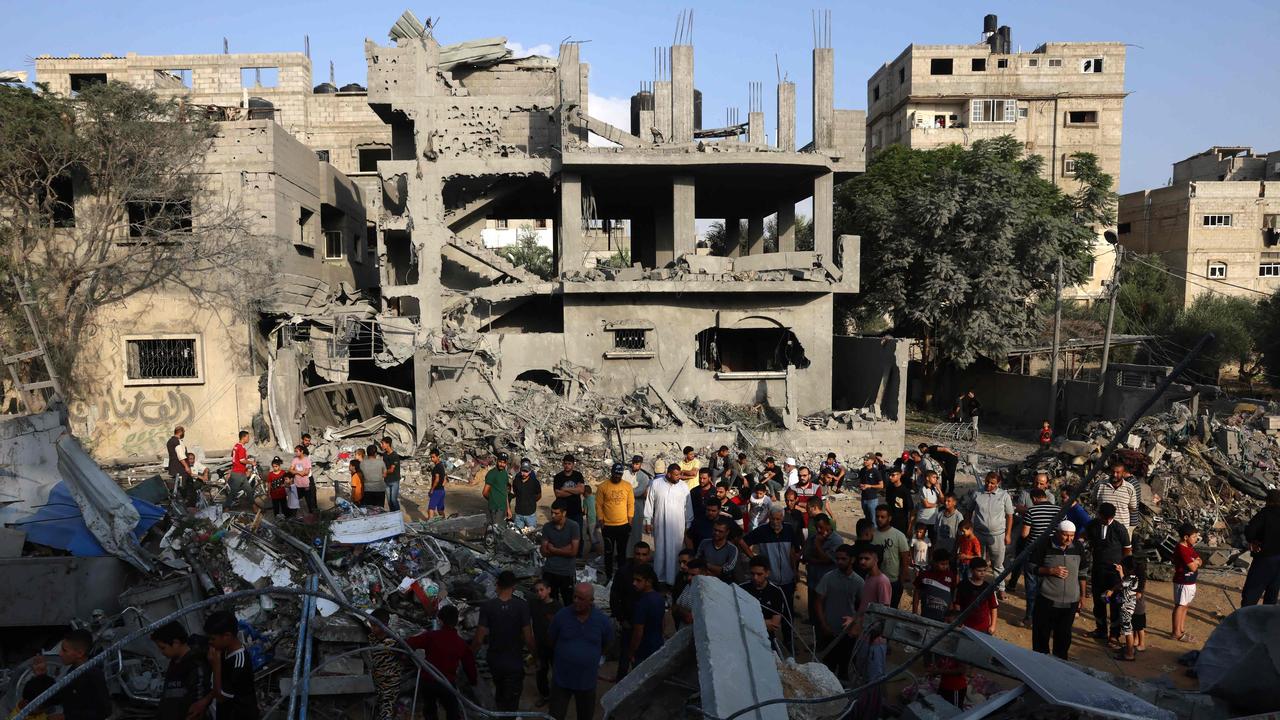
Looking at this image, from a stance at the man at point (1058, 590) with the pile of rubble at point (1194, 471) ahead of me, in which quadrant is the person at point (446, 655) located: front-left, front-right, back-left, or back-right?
back-left

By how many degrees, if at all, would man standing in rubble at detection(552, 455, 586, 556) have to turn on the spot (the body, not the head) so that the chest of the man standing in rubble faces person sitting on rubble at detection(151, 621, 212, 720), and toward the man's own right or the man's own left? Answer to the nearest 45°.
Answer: approximately 45° to the man's own right

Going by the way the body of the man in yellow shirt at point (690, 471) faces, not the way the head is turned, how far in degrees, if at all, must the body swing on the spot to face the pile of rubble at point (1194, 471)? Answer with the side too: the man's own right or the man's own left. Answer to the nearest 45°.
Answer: approximately 90° to the man's own left

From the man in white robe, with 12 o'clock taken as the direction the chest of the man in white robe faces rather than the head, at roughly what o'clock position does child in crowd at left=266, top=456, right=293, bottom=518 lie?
The child in crowd is roughly at 4 o'clock from the man in white robe.

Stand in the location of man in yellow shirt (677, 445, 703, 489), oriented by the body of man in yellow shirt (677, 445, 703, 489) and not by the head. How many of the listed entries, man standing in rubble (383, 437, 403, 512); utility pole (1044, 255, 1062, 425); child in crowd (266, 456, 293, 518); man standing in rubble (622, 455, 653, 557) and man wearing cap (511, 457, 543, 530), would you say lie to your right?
4

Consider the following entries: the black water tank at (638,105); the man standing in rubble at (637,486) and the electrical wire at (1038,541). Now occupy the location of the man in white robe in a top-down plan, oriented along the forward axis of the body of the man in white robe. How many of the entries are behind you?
2

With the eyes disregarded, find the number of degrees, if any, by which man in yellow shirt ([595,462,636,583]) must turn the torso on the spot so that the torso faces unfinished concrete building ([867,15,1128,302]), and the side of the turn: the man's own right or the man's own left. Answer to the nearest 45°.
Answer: approximately 135° to the man's own left

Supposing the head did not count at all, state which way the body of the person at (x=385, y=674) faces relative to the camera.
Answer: away from the camera

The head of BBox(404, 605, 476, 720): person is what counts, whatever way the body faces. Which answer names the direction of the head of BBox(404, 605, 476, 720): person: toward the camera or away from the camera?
away from the camera

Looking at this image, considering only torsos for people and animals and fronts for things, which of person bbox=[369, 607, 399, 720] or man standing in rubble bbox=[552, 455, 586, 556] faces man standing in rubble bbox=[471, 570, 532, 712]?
man standing in rubble bbox=[552, 455, 586, 556]

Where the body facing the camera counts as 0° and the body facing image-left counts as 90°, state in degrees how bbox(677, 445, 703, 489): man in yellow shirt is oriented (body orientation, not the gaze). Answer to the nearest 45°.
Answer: approximately 0°

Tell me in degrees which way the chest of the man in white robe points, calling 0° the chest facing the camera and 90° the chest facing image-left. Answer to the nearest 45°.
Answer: approximately 0°

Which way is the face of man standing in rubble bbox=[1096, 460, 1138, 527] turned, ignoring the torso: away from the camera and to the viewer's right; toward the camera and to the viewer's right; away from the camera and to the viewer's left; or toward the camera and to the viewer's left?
toward the camera and to the viewer's left

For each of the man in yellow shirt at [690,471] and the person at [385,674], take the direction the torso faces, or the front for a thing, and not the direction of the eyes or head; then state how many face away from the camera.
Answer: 1
